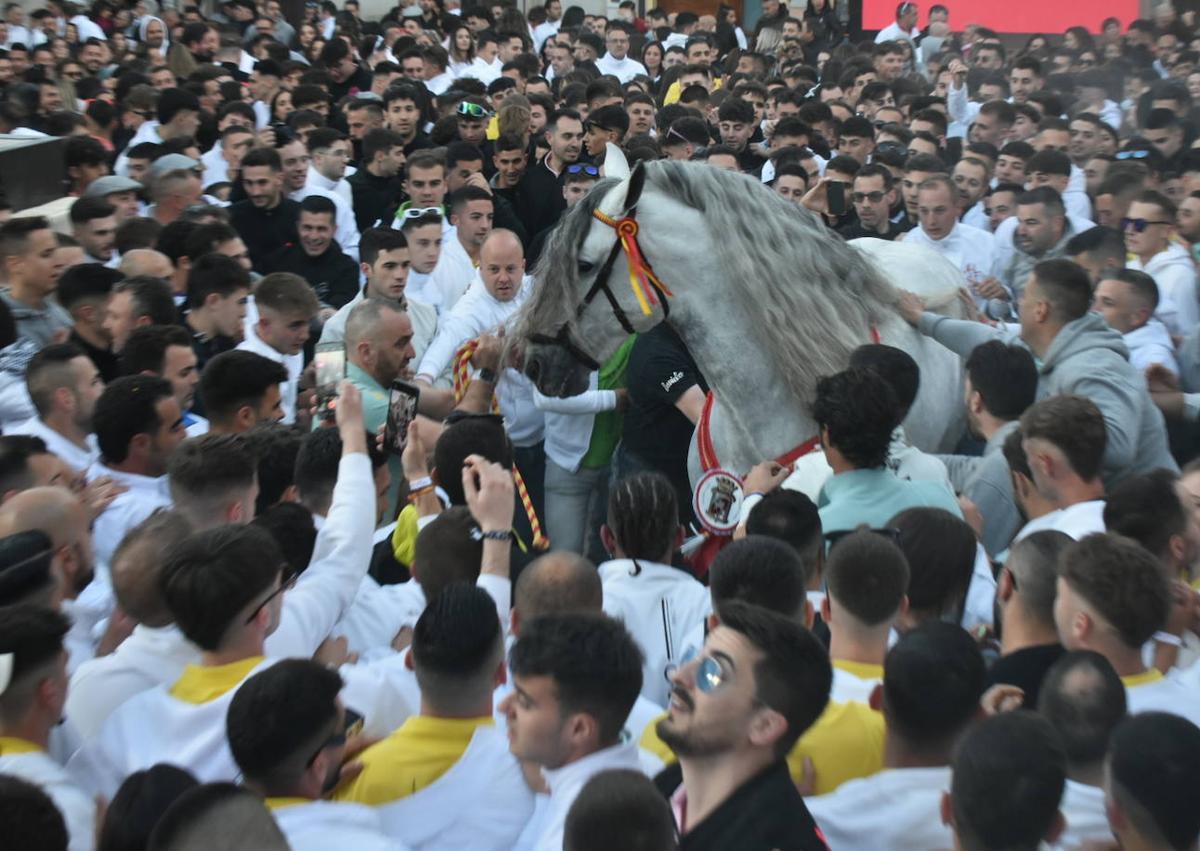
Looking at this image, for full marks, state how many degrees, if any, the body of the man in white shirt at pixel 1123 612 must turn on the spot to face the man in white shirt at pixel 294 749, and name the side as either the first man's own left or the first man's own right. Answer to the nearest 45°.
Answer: approximately 90° to the first man's own left

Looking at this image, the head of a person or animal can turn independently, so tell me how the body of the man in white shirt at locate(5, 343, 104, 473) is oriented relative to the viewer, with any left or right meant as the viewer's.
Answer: facing to the right of the viewer

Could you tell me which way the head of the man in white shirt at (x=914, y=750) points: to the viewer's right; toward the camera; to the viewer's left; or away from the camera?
away from the camera

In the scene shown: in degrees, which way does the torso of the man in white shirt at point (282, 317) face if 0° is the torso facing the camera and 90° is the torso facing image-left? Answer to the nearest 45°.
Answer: approximately 315°

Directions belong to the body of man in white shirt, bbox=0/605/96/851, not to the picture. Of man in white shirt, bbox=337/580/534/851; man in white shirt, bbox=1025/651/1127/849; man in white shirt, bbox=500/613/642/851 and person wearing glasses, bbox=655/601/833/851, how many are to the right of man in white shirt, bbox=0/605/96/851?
4

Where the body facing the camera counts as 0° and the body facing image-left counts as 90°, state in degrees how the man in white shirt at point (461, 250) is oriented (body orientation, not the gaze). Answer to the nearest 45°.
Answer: approximately 315°

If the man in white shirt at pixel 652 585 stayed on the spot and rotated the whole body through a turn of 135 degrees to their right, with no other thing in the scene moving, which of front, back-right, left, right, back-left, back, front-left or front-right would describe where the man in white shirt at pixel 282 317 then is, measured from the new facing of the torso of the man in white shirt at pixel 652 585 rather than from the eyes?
back

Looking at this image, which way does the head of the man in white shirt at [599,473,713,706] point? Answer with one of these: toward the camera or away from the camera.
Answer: away from the camera

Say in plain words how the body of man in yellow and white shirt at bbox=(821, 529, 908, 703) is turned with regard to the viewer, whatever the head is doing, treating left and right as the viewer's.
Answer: facing away from the viewer

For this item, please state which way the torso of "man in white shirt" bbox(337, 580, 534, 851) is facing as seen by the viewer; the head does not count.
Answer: away from the camera

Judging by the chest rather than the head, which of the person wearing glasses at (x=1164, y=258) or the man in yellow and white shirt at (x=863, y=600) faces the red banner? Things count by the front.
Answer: the man in yellow and white shirt

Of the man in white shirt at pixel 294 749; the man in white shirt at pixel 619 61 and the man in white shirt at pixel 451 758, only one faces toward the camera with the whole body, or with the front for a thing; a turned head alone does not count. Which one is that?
the man in white shirt at pixel 619 61

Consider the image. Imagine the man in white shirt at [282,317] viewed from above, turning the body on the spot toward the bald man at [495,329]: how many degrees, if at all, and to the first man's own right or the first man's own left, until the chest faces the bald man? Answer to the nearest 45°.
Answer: approximately 45° to the first man's own left
